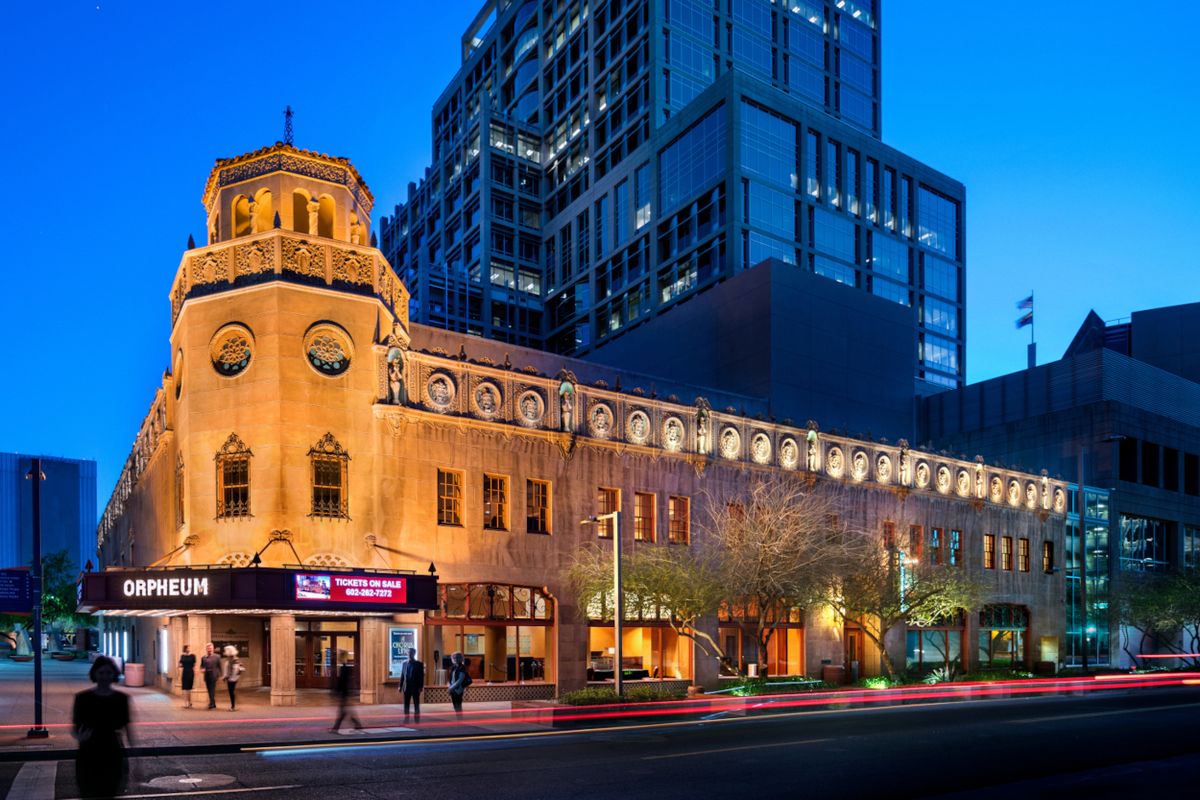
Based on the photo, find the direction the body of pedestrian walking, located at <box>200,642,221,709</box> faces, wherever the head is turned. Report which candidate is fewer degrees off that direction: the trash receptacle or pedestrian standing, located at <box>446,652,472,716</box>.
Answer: the pedestrian standing
